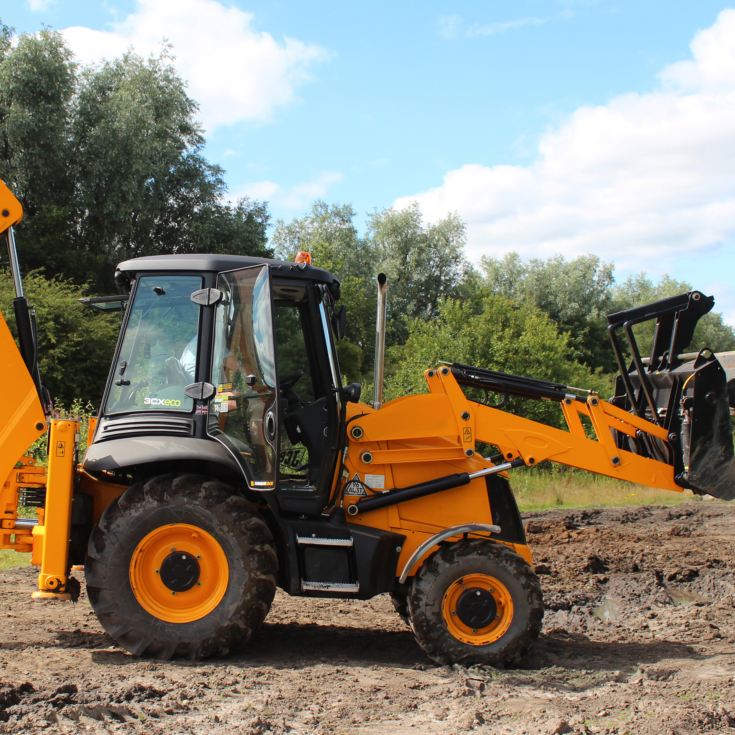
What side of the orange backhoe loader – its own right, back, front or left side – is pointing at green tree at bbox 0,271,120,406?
left

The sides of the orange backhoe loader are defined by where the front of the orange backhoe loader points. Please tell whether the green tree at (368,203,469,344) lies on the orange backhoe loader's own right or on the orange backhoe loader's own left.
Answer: on the orange backhoe loader's own left

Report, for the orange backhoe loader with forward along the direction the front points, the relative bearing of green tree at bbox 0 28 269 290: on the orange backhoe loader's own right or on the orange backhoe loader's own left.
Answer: on the orange backhoe loader's own left

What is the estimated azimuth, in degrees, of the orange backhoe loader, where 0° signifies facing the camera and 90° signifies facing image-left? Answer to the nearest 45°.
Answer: approximately 270°

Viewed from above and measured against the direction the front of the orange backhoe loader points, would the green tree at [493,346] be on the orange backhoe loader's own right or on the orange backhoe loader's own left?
on the orange backhoe loader's own left
